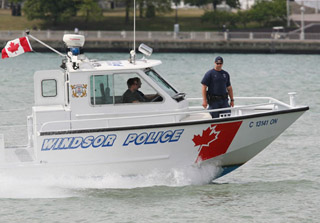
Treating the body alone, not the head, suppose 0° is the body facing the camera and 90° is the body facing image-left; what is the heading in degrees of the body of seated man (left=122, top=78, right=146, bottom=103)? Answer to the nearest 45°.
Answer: approximately 270°

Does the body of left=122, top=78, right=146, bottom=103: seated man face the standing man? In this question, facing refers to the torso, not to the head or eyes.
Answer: yes

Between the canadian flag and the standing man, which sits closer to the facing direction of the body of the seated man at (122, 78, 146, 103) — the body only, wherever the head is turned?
the standing man

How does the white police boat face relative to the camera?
to the viewer's right

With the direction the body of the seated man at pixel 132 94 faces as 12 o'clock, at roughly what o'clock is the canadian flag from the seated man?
The canadian flag is roughly at 6 o'clock from the seated man.
